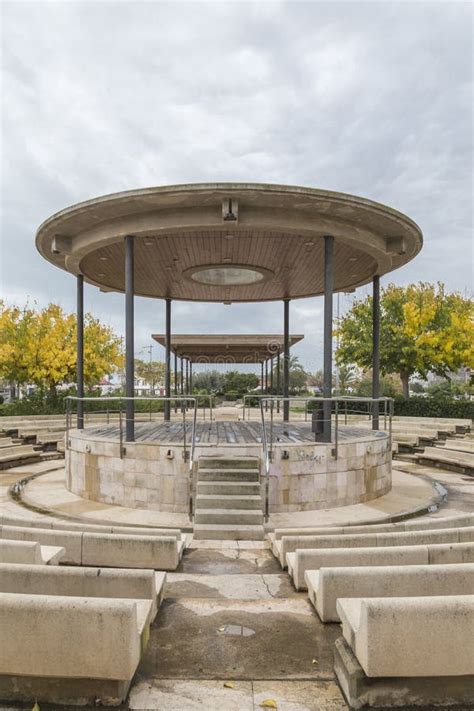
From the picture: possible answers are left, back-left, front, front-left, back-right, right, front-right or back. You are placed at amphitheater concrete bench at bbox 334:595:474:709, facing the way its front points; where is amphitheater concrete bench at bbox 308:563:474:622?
front

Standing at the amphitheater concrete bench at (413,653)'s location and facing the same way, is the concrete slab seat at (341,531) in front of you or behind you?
in front

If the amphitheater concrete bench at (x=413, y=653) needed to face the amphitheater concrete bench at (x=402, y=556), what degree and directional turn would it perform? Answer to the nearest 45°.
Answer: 0° — it already faces it

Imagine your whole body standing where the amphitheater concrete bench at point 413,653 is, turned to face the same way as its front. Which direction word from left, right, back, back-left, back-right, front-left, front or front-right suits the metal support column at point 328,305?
front

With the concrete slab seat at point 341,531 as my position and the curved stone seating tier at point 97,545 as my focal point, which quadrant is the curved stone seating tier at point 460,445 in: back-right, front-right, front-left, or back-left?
back-right

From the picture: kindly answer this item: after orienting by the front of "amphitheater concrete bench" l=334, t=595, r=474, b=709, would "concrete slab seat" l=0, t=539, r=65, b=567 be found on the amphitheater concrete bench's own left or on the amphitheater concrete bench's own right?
on the amphitheater concrete bench's own left

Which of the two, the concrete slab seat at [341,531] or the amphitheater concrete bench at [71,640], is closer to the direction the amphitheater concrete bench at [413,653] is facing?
the concrete slab seat

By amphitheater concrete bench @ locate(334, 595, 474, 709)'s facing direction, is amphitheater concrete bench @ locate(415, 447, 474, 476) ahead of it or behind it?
ahead

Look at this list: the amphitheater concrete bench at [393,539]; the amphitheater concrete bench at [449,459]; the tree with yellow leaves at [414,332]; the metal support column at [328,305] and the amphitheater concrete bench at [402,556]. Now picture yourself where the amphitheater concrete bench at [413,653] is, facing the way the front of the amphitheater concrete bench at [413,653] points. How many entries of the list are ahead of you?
5

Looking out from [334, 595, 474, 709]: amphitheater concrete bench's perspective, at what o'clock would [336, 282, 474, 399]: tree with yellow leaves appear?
The tree with yellow leaves is roughly at 12 o'clock from the amphitheater concrete bench.

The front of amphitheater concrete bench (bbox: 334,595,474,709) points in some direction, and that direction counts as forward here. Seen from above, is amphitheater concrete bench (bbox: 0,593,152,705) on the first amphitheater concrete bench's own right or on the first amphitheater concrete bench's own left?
on the first amphitheater concrete bench's own left

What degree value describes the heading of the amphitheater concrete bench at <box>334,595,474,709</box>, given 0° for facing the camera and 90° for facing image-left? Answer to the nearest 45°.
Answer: approximately 180°

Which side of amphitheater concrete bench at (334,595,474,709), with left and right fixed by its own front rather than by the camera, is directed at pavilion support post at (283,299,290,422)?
front

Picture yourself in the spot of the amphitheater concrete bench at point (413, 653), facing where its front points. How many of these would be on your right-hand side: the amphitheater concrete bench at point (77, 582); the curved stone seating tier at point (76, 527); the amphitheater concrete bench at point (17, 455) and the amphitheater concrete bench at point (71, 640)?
0
